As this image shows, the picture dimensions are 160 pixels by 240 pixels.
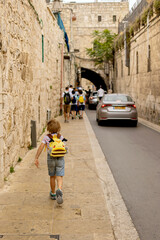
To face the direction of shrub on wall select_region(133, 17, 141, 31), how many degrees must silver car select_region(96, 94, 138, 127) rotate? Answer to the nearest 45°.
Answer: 0° — it already faces it

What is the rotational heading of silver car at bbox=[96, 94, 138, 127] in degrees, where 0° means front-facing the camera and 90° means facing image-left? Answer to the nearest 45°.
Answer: approximately 180°
